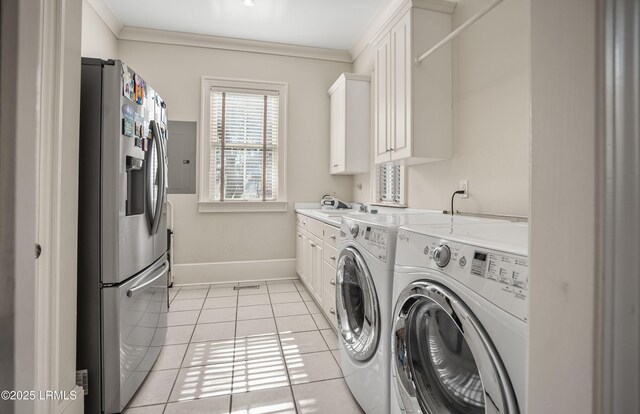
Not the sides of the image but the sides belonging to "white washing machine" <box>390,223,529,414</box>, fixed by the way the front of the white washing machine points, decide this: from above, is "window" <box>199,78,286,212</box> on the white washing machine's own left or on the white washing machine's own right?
on the white washing machine's own right

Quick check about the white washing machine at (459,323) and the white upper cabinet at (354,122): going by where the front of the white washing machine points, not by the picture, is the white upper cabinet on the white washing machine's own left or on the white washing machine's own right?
on the white washing machine's own right

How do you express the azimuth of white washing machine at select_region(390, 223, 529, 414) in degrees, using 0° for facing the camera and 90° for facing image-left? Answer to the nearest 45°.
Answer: approximately 45°

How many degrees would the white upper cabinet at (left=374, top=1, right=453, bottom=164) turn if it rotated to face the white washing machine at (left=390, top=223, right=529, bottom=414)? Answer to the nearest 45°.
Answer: approximately 45° to its left

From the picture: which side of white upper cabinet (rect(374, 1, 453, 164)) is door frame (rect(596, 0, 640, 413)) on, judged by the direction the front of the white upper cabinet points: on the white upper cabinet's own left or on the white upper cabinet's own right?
on the white upper cabinet's own left

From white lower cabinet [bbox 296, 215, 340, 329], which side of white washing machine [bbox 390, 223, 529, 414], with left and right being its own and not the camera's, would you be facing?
right
